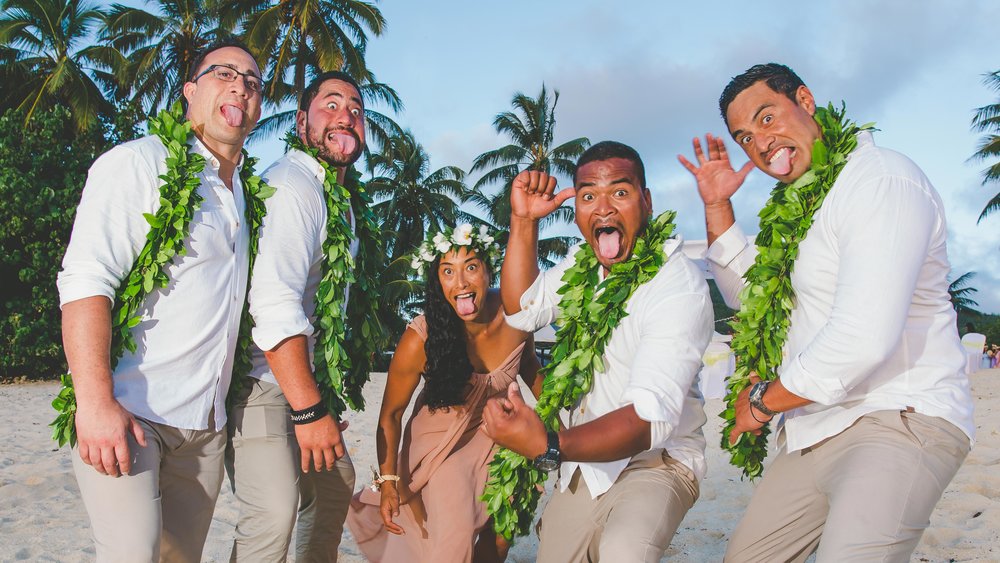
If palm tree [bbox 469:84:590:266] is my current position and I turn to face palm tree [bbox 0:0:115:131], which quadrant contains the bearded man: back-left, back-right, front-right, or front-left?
front-left

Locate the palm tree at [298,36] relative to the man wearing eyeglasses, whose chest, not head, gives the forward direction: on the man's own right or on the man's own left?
on the man's own left

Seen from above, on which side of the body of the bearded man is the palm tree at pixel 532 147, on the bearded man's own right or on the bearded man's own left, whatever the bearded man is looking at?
on the bearded man's own left

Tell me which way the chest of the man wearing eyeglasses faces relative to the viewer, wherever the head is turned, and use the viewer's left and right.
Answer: facing the viewer and to the right of the viewer

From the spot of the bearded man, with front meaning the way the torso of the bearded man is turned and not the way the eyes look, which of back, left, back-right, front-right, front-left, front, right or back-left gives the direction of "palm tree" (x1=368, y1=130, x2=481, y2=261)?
left

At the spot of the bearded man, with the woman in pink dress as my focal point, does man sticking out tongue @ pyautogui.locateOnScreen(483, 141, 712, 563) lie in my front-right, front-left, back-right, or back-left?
front-right

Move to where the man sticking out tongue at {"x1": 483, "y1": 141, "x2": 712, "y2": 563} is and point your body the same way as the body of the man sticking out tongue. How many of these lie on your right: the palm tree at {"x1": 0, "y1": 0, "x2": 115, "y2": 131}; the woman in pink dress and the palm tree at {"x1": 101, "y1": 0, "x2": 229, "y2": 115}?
3

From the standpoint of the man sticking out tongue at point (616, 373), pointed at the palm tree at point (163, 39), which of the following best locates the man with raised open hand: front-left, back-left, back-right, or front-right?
back-right

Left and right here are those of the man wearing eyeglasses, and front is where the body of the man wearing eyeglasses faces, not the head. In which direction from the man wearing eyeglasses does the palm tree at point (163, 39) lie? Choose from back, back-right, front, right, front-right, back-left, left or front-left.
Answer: back-left

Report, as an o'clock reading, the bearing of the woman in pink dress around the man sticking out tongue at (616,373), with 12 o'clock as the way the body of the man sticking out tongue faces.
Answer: The woman in pink dress is roughly at 3 o'clock from the man sticking out tongue.

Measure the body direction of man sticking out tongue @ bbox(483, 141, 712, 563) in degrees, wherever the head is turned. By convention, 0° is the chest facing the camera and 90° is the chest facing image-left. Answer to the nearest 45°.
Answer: approximately 45°
